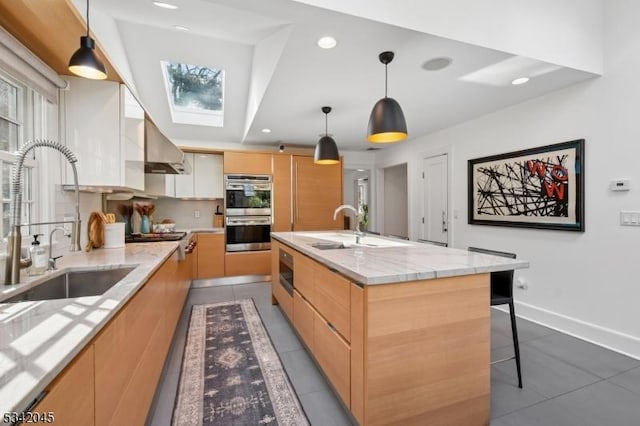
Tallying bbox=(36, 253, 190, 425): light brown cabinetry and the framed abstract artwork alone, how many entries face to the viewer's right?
1

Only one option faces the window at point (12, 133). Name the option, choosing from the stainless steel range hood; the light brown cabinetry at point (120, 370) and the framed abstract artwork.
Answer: the framed abstract artwork

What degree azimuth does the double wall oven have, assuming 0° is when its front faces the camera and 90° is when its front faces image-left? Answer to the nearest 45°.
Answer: approximately 0°

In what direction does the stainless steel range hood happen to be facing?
to the viewer's right

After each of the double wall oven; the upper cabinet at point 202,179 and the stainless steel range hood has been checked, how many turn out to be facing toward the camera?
2

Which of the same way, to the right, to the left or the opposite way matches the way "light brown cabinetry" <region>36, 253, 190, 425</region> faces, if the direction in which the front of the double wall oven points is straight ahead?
to the left

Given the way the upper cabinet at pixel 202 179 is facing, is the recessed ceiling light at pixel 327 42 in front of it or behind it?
in front

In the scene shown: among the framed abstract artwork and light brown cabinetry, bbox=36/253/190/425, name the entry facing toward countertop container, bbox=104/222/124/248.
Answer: the framed abstract artwork

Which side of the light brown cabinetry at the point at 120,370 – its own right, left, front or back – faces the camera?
right
